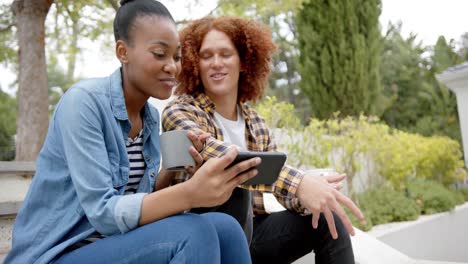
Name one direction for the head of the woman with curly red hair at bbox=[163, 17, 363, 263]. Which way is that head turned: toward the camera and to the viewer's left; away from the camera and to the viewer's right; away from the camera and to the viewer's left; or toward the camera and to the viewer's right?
toward the camera and to the viewer's left

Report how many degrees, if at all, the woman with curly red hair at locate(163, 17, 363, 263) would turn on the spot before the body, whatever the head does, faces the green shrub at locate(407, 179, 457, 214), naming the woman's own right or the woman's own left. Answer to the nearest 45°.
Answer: approximately 90° to the woman's own left

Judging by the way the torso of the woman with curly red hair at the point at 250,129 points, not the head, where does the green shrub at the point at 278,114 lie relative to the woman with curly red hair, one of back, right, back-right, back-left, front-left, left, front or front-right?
back-left

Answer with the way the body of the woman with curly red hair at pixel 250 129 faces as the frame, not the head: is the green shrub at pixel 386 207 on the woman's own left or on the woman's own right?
on the woman's own left

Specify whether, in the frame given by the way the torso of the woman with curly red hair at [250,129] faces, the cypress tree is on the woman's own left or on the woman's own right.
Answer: on the woman's own left
